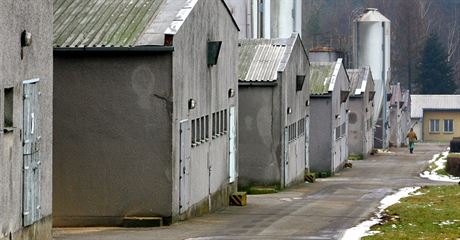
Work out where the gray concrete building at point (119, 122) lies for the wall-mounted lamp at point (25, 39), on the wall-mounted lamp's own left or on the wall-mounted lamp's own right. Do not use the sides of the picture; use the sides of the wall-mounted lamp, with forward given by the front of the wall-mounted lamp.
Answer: on the wall-mounted lamp's own left

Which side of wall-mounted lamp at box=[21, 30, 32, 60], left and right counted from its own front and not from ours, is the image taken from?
right

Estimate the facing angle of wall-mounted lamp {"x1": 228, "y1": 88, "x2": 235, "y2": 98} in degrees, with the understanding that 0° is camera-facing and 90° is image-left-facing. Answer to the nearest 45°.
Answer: approximately 270°

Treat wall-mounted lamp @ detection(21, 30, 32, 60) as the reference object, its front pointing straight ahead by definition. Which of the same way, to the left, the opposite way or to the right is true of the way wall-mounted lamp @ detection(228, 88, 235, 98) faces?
the same way

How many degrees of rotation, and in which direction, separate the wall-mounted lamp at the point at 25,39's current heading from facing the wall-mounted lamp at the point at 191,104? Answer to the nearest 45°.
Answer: approximately 45° to its left

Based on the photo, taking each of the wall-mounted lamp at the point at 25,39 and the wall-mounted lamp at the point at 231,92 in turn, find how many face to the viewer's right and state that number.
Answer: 2

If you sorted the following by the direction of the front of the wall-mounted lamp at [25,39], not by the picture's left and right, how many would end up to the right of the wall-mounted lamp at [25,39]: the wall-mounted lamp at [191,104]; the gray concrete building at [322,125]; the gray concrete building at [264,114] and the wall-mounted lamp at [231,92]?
0
